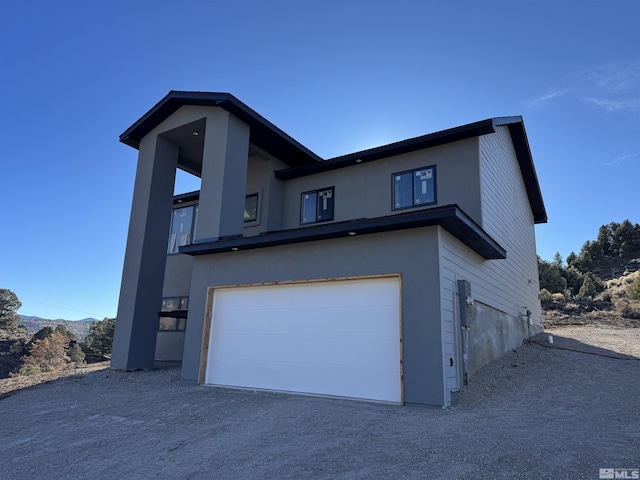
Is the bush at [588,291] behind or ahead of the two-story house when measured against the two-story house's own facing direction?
behind

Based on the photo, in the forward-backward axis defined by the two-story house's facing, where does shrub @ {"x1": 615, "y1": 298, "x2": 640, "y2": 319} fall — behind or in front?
behind

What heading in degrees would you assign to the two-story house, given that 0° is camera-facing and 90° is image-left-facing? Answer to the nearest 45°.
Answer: approximately 45°

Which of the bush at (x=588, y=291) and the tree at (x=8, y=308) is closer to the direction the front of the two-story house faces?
the tree

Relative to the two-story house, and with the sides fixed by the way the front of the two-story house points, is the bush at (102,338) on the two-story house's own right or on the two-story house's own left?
on the two-story house's own right

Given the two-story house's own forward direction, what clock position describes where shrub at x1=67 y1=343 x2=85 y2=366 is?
The shrub is roughly at 3 o'clock from the two-story house.

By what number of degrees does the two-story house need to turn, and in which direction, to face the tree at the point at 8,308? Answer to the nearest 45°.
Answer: approximately 90° to its right

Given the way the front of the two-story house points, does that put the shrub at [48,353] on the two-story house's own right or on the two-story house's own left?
on the two-story house's own right
